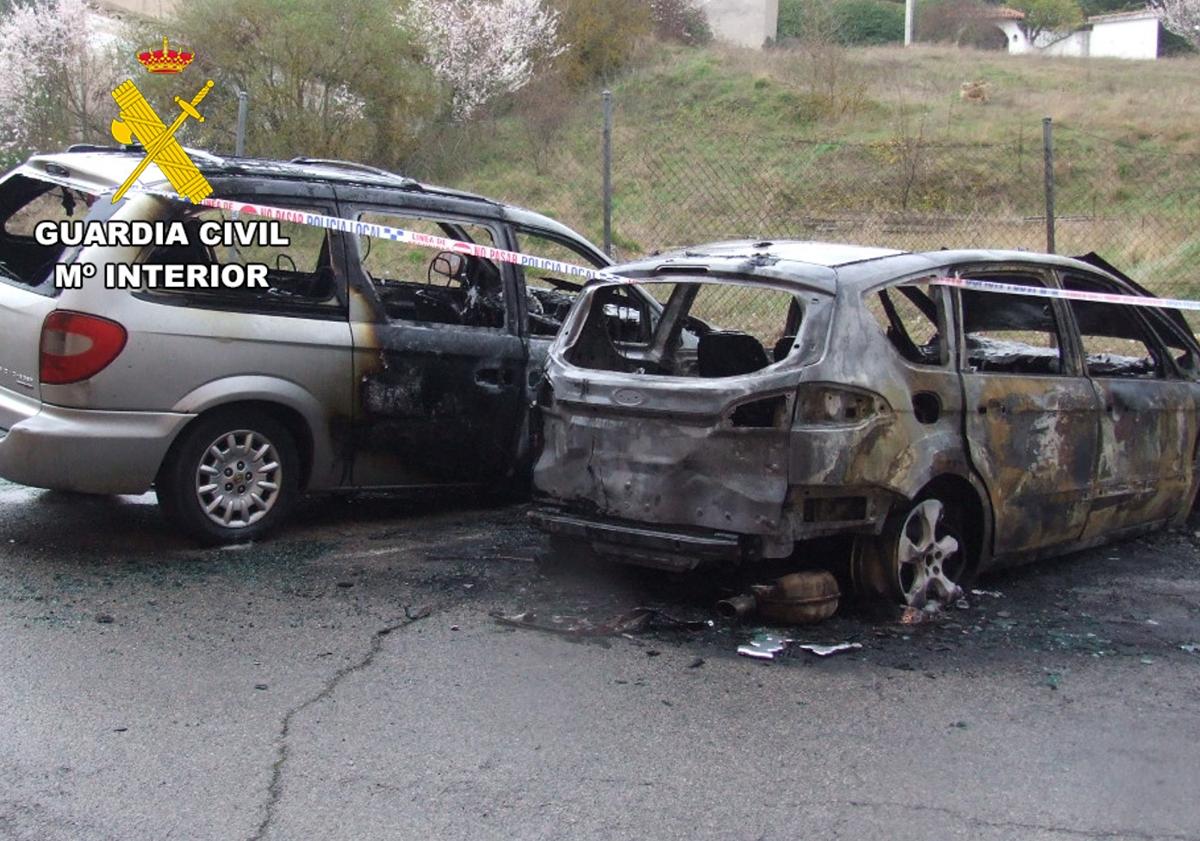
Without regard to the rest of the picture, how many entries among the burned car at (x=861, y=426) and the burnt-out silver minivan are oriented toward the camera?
0

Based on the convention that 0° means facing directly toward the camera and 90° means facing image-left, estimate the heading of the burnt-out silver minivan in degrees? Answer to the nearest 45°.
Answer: approximately 225°

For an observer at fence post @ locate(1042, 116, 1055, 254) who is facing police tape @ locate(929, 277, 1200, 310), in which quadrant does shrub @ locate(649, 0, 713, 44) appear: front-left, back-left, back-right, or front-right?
back-right

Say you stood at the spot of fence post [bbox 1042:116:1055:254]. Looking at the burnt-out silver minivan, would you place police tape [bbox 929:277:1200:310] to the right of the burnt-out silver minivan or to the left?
left

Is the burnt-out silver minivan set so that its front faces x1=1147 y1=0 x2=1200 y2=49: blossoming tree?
yes

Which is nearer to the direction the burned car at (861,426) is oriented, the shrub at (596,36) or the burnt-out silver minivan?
the shrub

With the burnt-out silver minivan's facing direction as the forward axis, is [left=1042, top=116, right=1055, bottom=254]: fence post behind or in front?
in front

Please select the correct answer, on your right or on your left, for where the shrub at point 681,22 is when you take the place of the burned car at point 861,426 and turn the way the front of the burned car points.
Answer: on your left

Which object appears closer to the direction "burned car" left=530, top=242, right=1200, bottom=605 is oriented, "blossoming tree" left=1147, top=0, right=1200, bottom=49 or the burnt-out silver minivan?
the blossoming tree

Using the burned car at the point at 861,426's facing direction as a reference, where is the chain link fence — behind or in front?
in front

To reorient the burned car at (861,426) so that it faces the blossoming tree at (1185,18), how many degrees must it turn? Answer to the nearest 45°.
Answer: approximately 45° to its left

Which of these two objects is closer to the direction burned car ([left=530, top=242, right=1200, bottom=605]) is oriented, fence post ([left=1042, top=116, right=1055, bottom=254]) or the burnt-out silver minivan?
the fence post

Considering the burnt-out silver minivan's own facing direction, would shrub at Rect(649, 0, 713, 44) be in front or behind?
in front

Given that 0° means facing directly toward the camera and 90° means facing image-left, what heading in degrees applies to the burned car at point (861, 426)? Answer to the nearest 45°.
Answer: approximately 225°
